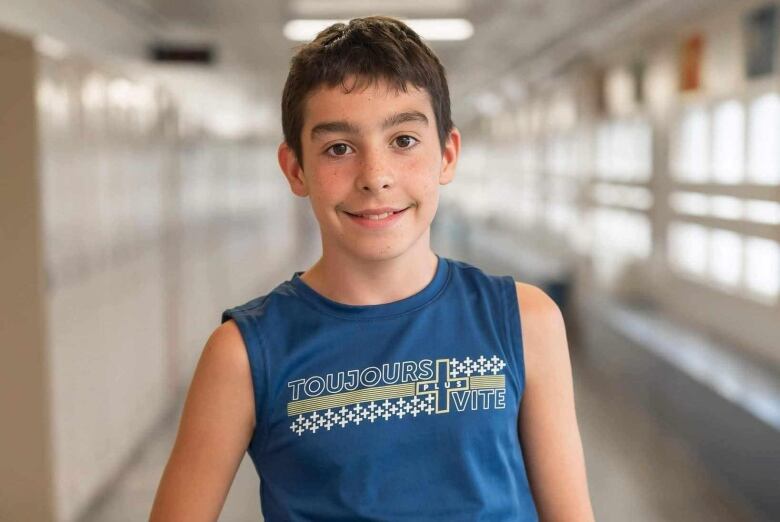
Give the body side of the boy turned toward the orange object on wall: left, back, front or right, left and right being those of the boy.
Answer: back

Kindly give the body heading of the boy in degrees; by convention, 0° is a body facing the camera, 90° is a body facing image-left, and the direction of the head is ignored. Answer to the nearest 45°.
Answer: approximately 0°

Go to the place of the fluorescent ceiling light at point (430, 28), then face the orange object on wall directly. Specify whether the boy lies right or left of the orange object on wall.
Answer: right

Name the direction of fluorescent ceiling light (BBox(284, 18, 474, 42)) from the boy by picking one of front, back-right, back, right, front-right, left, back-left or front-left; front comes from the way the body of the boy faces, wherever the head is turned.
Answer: back

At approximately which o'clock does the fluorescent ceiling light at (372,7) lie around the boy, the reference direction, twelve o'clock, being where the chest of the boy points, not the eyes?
The fluorescent ceiling light is roughly at 6 o'clock from the boy.
